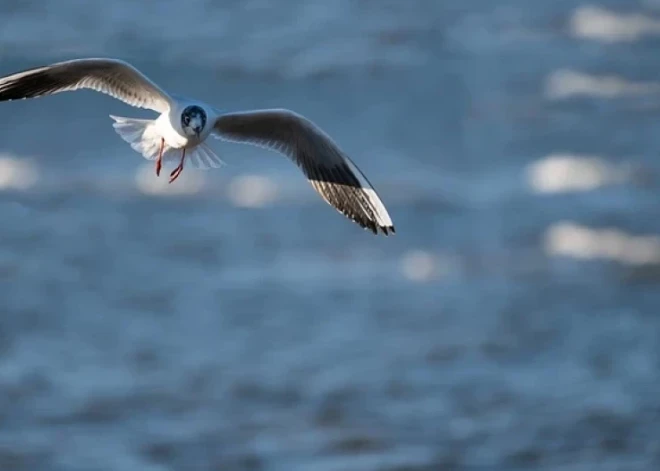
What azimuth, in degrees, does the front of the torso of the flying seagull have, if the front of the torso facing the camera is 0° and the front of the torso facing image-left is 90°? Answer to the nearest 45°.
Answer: approximately 0°
